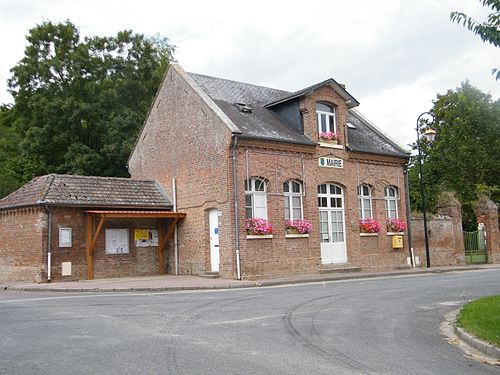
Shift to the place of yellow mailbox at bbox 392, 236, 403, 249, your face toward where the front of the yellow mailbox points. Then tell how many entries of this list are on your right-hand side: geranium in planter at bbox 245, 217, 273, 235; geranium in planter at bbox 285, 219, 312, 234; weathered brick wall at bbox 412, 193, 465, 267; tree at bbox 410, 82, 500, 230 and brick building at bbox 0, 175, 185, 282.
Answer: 3

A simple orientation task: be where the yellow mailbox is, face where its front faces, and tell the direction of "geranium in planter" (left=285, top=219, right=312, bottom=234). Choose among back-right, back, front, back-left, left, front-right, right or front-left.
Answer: right

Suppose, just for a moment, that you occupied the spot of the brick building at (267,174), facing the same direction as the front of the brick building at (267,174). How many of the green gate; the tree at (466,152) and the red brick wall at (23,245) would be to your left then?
2

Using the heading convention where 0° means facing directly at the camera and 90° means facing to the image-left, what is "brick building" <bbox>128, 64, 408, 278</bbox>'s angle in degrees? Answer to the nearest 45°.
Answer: approximately 315°

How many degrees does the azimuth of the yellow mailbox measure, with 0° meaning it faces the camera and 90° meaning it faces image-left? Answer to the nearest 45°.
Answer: approximately 315°

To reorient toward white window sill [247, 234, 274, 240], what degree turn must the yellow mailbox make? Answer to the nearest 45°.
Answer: approximately 90° to its right

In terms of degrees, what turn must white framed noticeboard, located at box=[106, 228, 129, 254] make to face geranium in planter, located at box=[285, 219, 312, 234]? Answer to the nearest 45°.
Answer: approximately 90° to its left

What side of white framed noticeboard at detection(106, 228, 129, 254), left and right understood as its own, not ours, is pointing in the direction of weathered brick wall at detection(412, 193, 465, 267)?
left

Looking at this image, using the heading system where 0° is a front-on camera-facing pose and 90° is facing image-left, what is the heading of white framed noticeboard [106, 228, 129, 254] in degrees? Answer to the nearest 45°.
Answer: approximately 0°

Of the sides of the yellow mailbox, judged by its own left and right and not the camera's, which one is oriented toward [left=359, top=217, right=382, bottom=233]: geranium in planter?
right

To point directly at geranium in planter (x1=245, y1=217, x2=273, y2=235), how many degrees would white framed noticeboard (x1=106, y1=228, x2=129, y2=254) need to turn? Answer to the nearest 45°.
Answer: approximately 45° to its left
